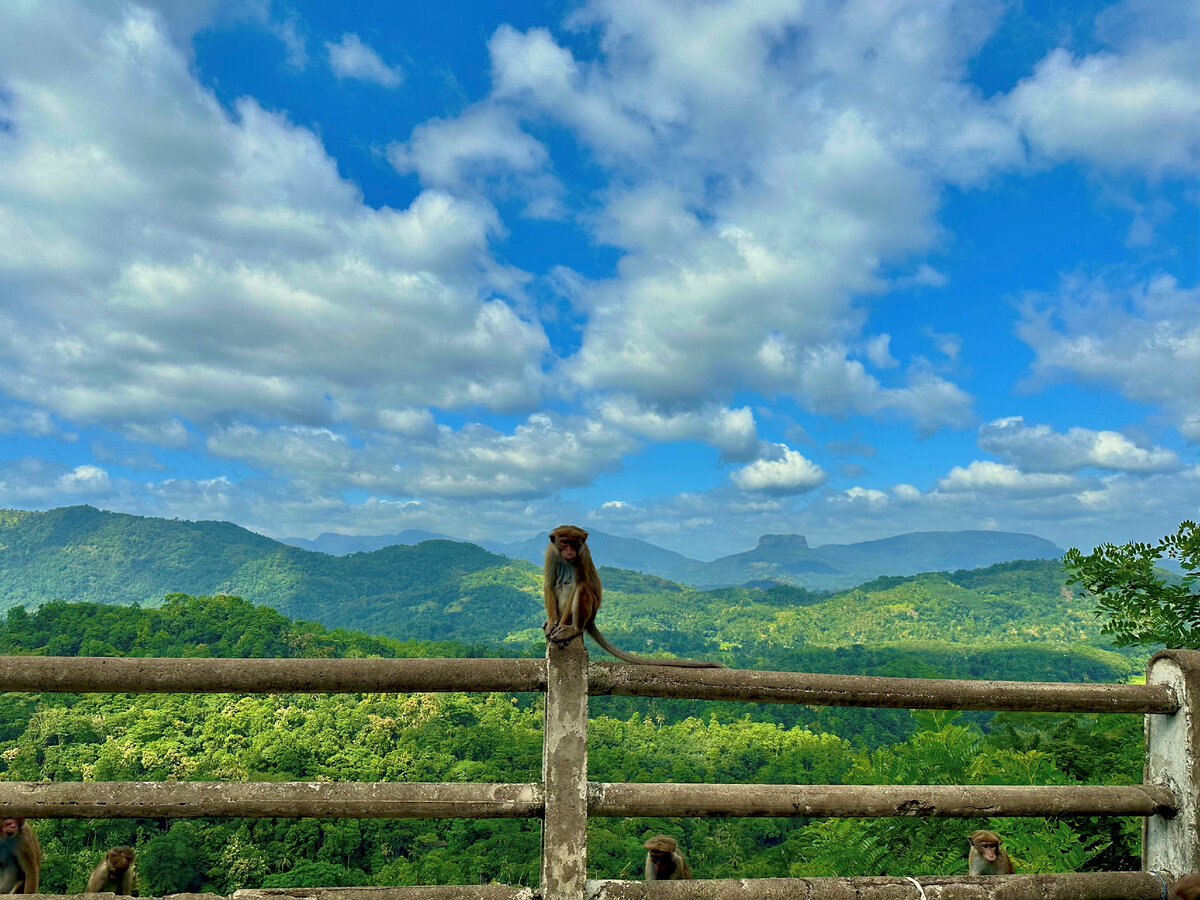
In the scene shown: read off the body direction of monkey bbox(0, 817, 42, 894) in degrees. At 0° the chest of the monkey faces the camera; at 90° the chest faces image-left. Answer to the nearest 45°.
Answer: approximately 45°

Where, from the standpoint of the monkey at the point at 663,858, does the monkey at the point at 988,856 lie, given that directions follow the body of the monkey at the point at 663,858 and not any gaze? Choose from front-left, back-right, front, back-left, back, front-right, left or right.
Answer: back-left

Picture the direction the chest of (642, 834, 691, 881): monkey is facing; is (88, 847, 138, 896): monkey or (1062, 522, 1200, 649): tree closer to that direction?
the monkey
